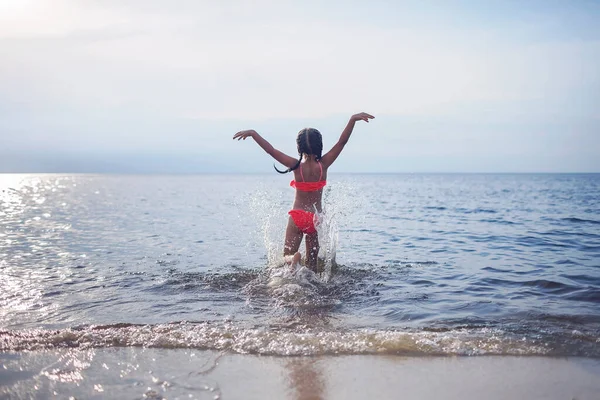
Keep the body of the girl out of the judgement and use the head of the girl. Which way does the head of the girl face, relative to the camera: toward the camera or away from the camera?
away from the camera

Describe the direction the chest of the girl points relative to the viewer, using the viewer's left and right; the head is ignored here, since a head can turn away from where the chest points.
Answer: facing away from the viewer
